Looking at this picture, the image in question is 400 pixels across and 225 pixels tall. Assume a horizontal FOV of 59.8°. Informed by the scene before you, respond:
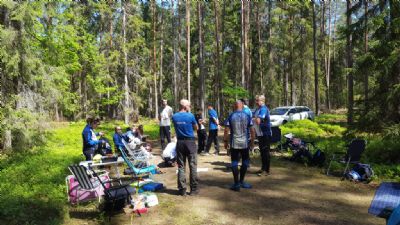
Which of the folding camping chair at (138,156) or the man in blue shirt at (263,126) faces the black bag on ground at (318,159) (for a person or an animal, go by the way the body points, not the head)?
the folding camping chair

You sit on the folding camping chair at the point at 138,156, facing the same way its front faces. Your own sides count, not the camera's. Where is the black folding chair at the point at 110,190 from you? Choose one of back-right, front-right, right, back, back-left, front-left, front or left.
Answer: right

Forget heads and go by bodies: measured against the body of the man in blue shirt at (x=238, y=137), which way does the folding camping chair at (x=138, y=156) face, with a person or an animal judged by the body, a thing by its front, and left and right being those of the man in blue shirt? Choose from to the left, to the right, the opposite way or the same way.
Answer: to the right

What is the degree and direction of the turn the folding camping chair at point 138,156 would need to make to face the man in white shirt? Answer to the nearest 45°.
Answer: approximately 45° to its left

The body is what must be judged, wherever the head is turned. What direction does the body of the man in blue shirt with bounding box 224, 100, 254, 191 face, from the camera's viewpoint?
away from the camera

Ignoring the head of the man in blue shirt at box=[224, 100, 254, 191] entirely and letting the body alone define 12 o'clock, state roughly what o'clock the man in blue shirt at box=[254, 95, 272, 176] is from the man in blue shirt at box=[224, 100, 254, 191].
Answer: the man in blue shirt at box=[254, 95, 272, 176] is roughly at 1 o'clock from the man in blue shirt at box=[224, 100, 254, 191].

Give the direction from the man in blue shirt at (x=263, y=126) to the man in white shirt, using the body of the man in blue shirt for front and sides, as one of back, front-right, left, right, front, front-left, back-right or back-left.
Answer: front-right

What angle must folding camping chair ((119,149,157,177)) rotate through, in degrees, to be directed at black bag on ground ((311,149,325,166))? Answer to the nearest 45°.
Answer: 0° — it already faces it

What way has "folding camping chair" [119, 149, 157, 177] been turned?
to the viewer's right

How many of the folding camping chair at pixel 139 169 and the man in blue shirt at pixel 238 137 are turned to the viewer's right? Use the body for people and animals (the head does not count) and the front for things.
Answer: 1

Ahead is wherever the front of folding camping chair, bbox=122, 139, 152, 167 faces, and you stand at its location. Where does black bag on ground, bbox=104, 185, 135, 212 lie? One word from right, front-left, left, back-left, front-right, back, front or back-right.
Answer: right

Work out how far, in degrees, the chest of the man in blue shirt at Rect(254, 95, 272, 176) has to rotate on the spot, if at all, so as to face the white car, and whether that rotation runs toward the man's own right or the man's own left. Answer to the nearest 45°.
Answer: approximately 90° to the man's own right

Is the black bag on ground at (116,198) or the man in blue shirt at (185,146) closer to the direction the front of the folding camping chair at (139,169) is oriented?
the man in blue shirt

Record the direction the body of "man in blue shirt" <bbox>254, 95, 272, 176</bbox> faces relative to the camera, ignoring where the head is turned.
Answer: to the viewer's left

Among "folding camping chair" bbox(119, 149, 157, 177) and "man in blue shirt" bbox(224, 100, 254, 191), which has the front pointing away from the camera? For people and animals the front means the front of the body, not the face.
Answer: the man in blue shirt
